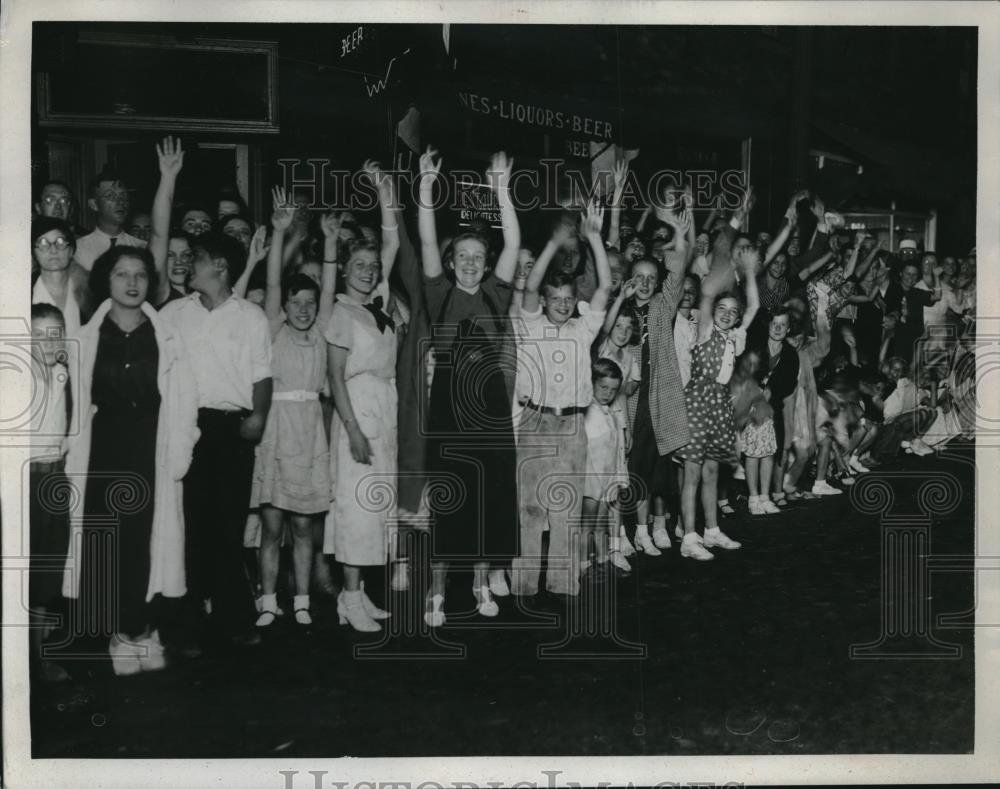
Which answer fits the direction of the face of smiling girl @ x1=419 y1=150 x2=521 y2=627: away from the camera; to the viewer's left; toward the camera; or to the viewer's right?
toward the camera

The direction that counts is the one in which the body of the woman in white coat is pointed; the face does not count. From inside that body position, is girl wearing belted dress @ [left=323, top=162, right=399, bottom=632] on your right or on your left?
on your left

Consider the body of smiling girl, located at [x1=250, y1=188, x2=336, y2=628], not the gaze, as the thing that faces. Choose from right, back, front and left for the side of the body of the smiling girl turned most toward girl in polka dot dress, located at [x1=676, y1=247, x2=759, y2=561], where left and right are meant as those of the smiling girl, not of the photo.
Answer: left

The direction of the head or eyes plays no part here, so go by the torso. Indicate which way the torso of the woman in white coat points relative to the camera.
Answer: toward the camera

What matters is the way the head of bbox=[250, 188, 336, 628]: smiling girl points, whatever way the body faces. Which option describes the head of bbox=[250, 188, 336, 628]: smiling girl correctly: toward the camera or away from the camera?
toward the camera

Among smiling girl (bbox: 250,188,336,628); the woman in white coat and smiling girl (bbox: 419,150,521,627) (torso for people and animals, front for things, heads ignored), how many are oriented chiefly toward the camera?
3

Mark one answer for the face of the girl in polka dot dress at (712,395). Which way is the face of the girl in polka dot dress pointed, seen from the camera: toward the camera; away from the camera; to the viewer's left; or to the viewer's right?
toward the camera

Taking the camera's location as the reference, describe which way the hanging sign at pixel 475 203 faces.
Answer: facing the viewer

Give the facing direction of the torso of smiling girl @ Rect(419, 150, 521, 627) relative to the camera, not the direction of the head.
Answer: toward the camera

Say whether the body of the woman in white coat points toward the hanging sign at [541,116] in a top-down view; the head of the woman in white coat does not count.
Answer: no

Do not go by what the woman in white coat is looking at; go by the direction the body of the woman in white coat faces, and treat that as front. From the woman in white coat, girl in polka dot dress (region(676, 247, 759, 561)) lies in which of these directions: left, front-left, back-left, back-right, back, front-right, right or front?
left

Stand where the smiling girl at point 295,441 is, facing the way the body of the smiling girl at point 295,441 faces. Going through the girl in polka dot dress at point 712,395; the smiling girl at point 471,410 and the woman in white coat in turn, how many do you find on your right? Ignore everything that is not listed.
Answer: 1

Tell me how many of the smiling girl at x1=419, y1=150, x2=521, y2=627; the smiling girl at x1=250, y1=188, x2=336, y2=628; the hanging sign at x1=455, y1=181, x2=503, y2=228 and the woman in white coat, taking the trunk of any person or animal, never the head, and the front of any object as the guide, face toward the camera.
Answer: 4

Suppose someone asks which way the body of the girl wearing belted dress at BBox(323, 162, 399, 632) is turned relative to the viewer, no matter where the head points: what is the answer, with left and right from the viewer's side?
facing the viewer and to the right of the viewer
